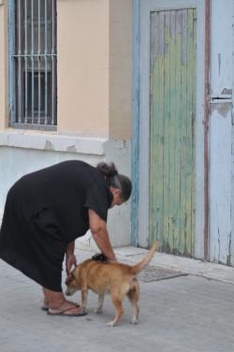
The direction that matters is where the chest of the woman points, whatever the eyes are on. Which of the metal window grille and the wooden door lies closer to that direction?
the wooden door

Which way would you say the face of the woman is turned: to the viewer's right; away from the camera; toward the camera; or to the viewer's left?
to the viewer's right

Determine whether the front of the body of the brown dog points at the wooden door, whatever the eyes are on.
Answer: no

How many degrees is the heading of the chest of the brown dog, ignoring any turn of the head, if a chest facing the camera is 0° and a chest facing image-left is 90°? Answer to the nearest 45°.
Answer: approximately 135°

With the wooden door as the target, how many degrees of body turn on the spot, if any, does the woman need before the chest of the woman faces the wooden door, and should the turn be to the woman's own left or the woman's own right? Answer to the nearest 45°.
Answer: approximately 45° to the woman's own left

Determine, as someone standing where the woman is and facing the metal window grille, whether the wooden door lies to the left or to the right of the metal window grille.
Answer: right

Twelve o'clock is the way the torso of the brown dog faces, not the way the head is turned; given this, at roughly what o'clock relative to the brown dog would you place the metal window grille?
The metal window grille is roughly at 1 o'clock from the brown dog.

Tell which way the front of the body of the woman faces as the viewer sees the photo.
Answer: to the viewer's right

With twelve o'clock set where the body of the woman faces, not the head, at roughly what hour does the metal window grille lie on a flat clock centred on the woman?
The metal window grille is roughly at 9 o'clock from the woman.
